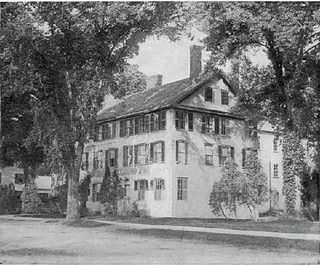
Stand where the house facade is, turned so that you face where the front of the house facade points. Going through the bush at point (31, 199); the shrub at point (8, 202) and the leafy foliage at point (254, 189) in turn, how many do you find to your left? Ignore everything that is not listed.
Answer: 1

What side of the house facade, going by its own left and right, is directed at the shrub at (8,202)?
right

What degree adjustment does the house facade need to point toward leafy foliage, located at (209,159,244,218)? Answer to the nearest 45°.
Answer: approximately 90° to its left

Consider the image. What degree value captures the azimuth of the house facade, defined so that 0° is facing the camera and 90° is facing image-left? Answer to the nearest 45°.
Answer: approximately 45°

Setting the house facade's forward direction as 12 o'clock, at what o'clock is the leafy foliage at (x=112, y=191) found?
The leafy foliage is roughly at 2 o'clock from the house facade.

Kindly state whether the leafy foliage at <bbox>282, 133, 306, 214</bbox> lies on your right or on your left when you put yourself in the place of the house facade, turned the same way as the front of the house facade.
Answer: on your left

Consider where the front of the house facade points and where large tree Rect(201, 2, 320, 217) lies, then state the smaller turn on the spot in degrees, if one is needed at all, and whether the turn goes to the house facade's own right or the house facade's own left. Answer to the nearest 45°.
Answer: approximately 135° to the house facade's own left

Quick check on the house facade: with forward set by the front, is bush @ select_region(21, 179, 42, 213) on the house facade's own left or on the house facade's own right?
on the house facade's own right

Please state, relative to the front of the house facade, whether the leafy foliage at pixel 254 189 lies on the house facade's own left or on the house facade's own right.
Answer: on the house facade's own left
